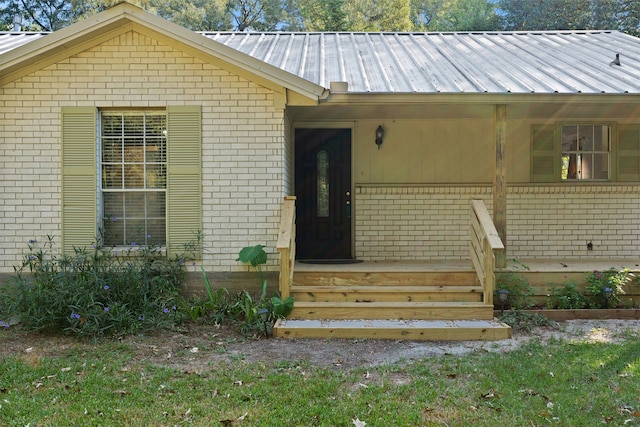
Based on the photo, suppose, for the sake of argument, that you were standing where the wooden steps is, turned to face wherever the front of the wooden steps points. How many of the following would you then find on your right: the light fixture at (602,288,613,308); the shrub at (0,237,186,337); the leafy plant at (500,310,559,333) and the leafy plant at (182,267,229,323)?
2

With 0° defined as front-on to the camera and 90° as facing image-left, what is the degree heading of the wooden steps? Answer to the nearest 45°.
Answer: approximately 0°

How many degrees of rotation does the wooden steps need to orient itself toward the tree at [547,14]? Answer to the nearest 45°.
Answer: approximately 180°

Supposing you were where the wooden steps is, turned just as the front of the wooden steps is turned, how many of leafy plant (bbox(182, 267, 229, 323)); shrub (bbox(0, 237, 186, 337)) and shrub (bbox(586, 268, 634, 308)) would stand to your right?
2

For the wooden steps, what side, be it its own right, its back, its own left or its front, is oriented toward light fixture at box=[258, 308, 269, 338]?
right

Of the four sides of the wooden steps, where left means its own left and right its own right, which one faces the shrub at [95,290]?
right
